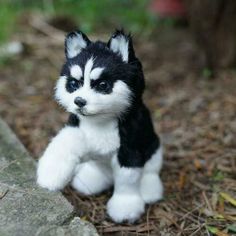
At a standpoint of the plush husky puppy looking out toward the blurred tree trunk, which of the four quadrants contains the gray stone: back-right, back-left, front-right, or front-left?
back-left

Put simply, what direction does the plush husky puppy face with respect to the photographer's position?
facing the viewer and to the left of the viewer

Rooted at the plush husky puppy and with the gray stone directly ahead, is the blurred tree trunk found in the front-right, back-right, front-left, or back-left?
back-right

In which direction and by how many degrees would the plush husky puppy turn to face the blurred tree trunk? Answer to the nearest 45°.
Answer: approximately 180°

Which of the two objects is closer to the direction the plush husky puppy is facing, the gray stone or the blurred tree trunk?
the gray stone
